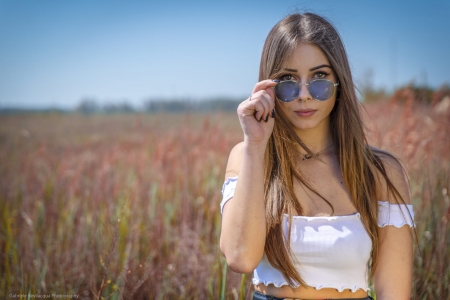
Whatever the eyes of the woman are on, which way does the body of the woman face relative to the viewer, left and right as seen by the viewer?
facing the viewer

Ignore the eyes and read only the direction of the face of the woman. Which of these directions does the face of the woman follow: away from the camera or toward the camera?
toward the camera
